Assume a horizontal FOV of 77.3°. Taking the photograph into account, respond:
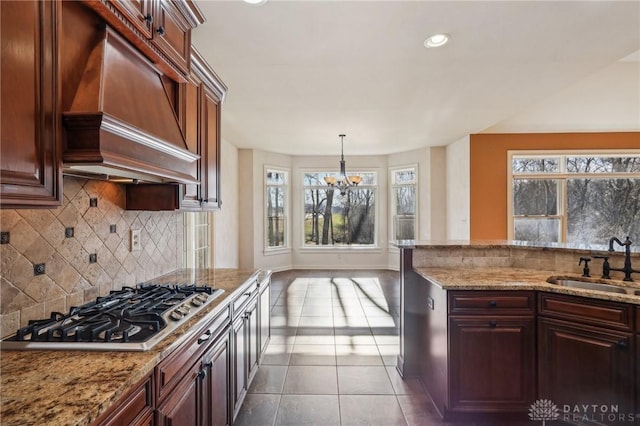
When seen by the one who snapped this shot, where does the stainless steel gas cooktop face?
facing the viewer and to the right of the viewer

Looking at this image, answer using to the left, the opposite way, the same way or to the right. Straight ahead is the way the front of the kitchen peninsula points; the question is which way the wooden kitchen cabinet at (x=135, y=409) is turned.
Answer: to the left

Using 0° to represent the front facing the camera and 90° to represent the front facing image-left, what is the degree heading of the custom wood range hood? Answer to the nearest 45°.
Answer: approximately 315°

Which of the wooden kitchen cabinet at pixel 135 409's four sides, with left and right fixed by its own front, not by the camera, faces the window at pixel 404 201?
left

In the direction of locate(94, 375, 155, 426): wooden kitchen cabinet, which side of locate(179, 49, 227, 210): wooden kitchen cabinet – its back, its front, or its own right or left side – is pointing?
right

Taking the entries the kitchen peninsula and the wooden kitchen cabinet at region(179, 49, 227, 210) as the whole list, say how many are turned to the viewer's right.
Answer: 1

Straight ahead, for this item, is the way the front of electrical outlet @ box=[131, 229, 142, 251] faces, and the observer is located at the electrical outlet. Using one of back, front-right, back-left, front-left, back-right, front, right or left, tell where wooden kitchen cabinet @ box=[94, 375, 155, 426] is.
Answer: front-right

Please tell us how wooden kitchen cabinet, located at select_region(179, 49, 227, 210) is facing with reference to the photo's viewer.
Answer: facing to the right of the viewer

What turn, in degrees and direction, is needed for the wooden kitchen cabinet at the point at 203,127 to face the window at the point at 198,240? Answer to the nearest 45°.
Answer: approximately 90° to its left

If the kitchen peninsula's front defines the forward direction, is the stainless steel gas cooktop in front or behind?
in front

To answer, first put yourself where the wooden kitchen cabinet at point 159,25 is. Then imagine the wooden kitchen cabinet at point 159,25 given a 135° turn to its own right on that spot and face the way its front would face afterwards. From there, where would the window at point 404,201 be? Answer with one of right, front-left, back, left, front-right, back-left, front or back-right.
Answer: back-right

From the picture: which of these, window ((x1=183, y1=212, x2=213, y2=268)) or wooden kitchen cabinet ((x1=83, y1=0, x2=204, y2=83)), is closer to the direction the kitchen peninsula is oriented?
the wooden kitchen cabinet
